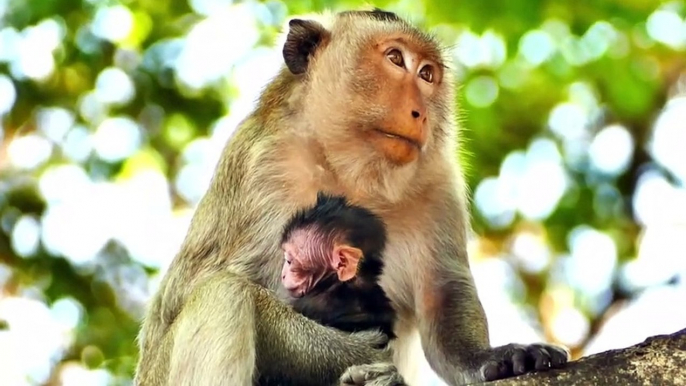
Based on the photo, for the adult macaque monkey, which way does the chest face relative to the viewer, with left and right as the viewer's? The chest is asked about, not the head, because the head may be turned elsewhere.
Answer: facing the viewer and to the right of the viewer

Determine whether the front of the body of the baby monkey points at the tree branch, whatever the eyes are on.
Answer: no
